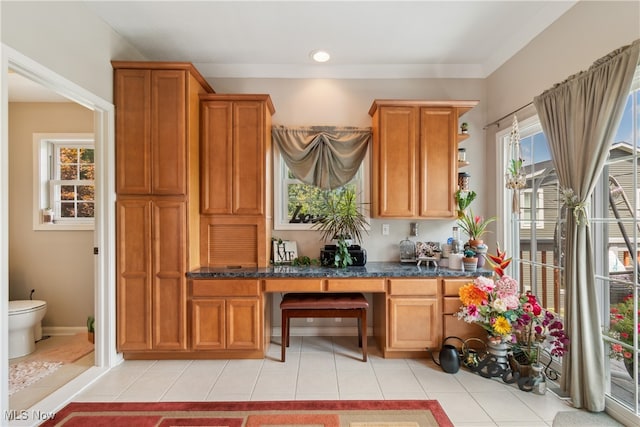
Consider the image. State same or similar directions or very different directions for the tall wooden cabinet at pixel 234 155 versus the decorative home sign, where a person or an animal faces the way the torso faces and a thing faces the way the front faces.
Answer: same or similar directions

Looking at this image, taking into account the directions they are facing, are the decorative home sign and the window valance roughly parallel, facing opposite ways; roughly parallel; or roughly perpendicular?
roughly parallel

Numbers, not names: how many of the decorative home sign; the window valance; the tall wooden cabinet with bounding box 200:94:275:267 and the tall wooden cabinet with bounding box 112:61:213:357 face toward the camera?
4

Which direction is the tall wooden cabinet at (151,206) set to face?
toward the camera

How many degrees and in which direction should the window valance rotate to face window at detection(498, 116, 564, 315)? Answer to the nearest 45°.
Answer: approximately 90° to its left

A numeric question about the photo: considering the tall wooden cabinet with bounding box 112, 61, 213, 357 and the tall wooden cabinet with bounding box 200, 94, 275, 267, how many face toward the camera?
2

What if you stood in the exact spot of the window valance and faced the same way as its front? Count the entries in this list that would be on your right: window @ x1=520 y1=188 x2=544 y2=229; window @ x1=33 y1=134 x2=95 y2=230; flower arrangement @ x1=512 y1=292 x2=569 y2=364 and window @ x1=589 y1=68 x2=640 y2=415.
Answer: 1

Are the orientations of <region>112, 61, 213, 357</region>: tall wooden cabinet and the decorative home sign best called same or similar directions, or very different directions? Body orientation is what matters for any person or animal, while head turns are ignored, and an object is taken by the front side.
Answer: same or similar directions

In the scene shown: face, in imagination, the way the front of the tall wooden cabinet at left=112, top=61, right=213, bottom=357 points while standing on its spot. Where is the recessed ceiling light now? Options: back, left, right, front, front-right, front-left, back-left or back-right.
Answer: left

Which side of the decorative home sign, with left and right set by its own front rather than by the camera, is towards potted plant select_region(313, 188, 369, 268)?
left

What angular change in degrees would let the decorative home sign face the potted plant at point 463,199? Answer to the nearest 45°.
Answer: approximately 90° to its left

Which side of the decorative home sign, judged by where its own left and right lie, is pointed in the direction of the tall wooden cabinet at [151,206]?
right

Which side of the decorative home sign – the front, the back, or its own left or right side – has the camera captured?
front

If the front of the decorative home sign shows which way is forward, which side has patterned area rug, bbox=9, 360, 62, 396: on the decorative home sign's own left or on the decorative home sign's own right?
on the decorative home sign's own right

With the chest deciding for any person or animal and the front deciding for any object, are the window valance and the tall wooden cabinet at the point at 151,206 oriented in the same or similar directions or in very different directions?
same or similar directions

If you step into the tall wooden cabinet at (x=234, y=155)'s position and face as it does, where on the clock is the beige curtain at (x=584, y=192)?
The beige curtain is roughly at 10 o'clock from the tall wooden cabinet.
